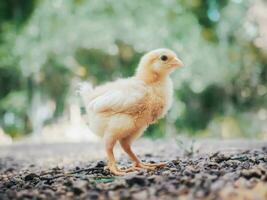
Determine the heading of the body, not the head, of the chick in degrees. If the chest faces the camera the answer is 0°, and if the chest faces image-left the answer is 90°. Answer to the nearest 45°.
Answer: approximately 270°
